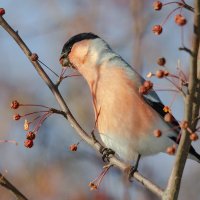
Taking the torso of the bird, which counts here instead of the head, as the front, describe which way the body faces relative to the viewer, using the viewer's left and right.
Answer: facing the viewer and to the left of the viewer

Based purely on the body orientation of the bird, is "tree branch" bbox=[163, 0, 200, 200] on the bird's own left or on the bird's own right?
on the bird's own left

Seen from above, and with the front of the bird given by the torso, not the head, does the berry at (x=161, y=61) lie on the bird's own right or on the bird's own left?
on the bird's own left

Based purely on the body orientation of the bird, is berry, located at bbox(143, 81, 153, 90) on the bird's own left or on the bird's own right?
on the bird's own left
